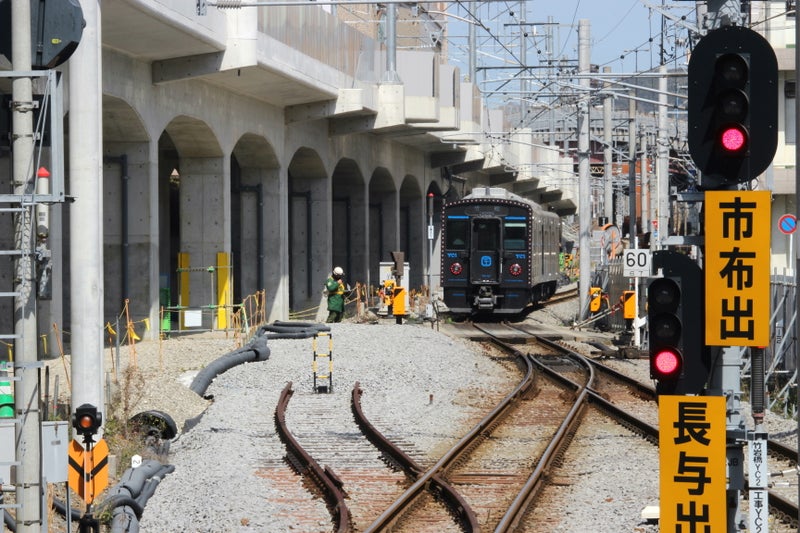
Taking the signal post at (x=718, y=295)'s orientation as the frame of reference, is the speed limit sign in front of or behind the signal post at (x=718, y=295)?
behind

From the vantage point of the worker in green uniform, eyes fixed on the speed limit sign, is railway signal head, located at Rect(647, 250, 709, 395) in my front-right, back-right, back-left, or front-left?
front-right

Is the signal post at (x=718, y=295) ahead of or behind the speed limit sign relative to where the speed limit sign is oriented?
ahead

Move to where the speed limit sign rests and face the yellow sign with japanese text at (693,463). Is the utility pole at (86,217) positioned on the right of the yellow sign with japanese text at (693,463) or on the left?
right

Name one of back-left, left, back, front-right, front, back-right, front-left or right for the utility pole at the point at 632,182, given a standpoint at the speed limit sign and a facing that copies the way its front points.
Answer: back

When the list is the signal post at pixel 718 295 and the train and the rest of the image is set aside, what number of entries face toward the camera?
2

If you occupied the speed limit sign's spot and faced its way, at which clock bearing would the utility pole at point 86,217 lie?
The utility pole is roughly at 1 o'clock from the speed limit sign.

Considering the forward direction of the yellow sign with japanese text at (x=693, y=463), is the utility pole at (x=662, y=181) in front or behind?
behind

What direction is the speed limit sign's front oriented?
toward the camera

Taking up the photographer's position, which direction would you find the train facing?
facing the viewer

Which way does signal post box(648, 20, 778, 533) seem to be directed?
toward the camera

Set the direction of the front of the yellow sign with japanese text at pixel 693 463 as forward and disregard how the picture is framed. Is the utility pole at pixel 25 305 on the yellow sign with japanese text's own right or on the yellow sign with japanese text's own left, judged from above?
on the yellow sign with japanese text's own right

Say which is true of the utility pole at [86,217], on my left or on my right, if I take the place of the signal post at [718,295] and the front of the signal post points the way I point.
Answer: on my right

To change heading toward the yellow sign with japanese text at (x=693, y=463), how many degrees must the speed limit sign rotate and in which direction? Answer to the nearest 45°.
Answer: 0° — it already faces it

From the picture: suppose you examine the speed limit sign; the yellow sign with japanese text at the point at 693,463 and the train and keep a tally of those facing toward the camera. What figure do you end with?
3

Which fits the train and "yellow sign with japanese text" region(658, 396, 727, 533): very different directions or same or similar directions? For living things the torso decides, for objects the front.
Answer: same or similar directions

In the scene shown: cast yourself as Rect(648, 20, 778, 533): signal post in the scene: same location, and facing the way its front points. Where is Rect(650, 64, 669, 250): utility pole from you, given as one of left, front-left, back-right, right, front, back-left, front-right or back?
back

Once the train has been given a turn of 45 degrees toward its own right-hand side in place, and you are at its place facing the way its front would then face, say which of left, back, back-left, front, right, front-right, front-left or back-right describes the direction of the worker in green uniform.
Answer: front

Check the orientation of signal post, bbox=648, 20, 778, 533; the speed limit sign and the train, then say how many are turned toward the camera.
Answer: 3

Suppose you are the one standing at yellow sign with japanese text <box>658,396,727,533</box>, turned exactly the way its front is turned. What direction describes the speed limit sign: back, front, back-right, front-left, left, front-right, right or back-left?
back
